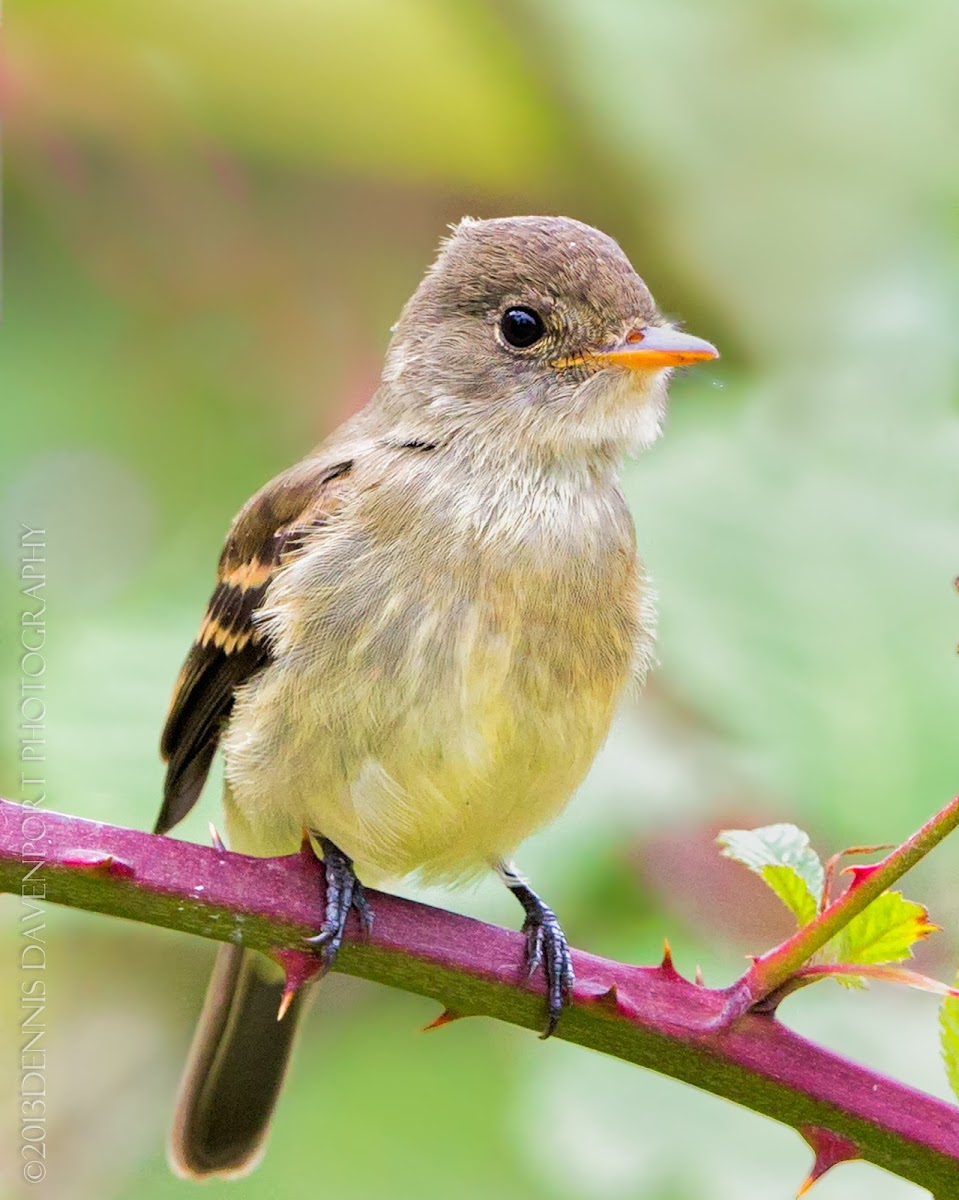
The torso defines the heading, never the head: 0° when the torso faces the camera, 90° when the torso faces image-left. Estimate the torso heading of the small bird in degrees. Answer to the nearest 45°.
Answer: approximately 315°
